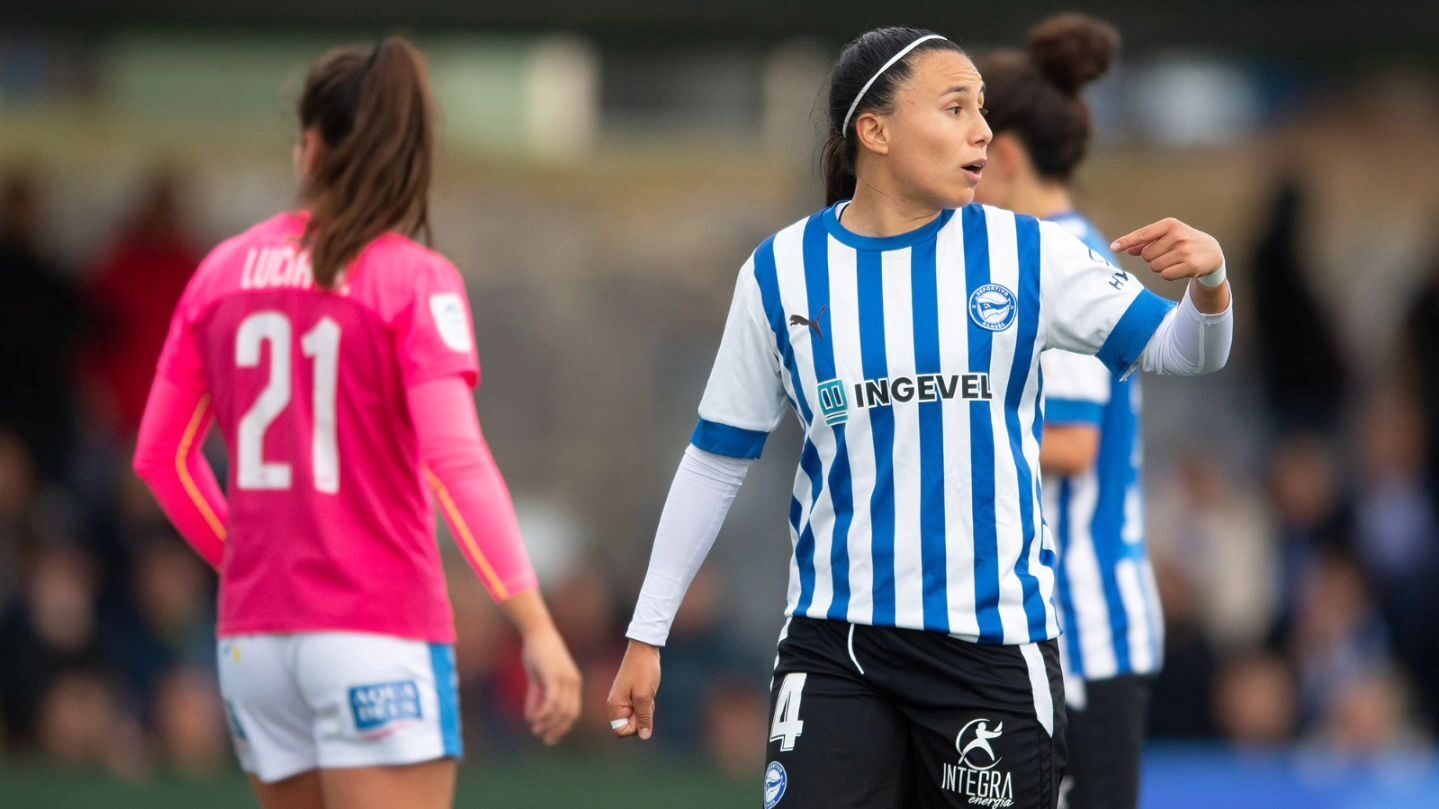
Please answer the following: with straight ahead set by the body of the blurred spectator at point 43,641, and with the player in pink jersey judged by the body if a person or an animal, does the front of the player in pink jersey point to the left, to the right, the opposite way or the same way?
the opposite way

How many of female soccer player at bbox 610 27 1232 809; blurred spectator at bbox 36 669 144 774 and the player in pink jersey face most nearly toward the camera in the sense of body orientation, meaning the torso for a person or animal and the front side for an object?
2

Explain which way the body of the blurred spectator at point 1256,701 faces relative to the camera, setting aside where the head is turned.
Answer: toward the camera

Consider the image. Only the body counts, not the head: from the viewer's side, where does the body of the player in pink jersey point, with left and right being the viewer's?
facing away from the viewer

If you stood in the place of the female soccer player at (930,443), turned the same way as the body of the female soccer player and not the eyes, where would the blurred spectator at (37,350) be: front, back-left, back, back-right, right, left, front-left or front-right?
back-right

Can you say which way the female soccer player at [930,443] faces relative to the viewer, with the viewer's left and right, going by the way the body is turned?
facing the viewer

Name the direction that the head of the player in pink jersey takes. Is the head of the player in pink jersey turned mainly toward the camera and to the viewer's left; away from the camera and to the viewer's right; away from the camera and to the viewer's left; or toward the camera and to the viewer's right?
away from the camera and to the viewer's left

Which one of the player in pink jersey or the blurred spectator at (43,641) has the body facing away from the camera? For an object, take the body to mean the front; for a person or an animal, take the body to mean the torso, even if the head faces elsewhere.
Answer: the player in pink jersey

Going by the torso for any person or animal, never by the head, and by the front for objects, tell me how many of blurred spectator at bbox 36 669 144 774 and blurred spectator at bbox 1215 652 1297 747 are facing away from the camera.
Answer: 0

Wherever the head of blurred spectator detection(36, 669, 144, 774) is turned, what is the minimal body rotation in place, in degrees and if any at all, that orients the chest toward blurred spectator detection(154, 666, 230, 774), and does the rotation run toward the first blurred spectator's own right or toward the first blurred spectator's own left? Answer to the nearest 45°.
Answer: approximately 90° to the first blurred spectator's own left

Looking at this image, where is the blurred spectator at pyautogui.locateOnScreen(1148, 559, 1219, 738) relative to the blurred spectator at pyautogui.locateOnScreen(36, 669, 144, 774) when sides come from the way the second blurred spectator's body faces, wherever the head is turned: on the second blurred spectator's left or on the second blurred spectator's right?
on the second blurred spectator's left
